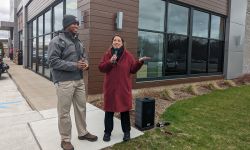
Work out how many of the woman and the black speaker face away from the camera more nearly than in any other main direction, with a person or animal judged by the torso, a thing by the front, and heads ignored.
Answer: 0

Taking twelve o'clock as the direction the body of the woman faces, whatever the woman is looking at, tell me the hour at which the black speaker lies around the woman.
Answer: The black speaker is roughly at 7 o'clock from the woman.

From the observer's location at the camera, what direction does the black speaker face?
facing the viewer and to the right of the viewer

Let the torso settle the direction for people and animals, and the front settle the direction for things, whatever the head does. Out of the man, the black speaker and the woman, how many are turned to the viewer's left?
0

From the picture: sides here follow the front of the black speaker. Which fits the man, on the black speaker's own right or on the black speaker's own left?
on the black speaker's own right

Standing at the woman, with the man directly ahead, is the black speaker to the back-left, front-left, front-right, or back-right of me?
back-right

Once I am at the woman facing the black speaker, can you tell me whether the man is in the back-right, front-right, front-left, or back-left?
back-left

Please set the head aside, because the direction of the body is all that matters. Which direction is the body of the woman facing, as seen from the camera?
toward the camera

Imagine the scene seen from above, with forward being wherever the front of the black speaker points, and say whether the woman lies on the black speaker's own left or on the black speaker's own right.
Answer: on the black speaker's own right
